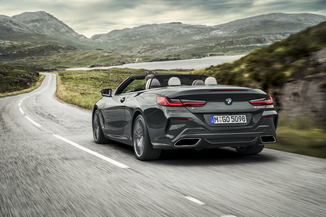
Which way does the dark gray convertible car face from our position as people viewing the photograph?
facing away from the viewer and to the left of the viewer
